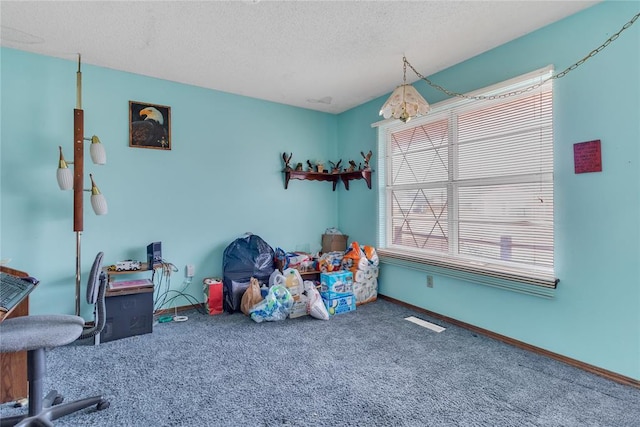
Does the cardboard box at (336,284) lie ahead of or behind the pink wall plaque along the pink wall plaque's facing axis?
ahead

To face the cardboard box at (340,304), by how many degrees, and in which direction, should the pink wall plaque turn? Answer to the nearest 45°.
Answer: approximately 45° to its right

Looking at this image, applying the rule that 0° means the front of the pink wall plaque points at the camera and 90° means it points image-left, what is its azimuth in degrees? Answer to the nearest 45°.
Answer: approximately 45°

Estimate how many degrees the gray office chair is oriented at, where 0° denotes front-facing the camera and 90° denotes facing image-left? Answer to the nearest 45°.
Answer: approximately 90°

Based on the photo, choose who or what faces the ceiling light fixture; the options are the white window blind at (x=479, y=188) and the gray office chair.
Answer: the white window blind

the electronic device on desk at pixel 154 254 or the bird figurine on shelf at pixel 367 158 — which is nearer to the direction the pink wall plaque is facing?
the electronic device on desk

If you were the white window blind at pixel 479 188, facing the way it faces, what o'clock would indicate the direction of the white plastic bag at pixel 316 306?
The white plastic bag is roughly at 1 o'clock from the white window blind.

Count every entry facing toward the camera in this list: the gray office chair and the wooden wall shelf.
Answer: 1

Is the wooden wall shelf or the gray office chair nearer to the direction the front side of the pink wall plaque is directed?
the gray office chair

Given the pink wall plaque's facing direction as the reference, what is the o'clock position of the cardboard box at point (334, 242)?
The cardboard box is roughly at 2 o'clock from the pink wall plaque.

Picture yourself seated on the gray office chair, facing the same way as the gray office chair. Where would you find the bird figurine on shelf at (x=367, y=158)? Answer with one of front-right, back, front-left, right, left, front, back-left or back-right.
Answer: back
